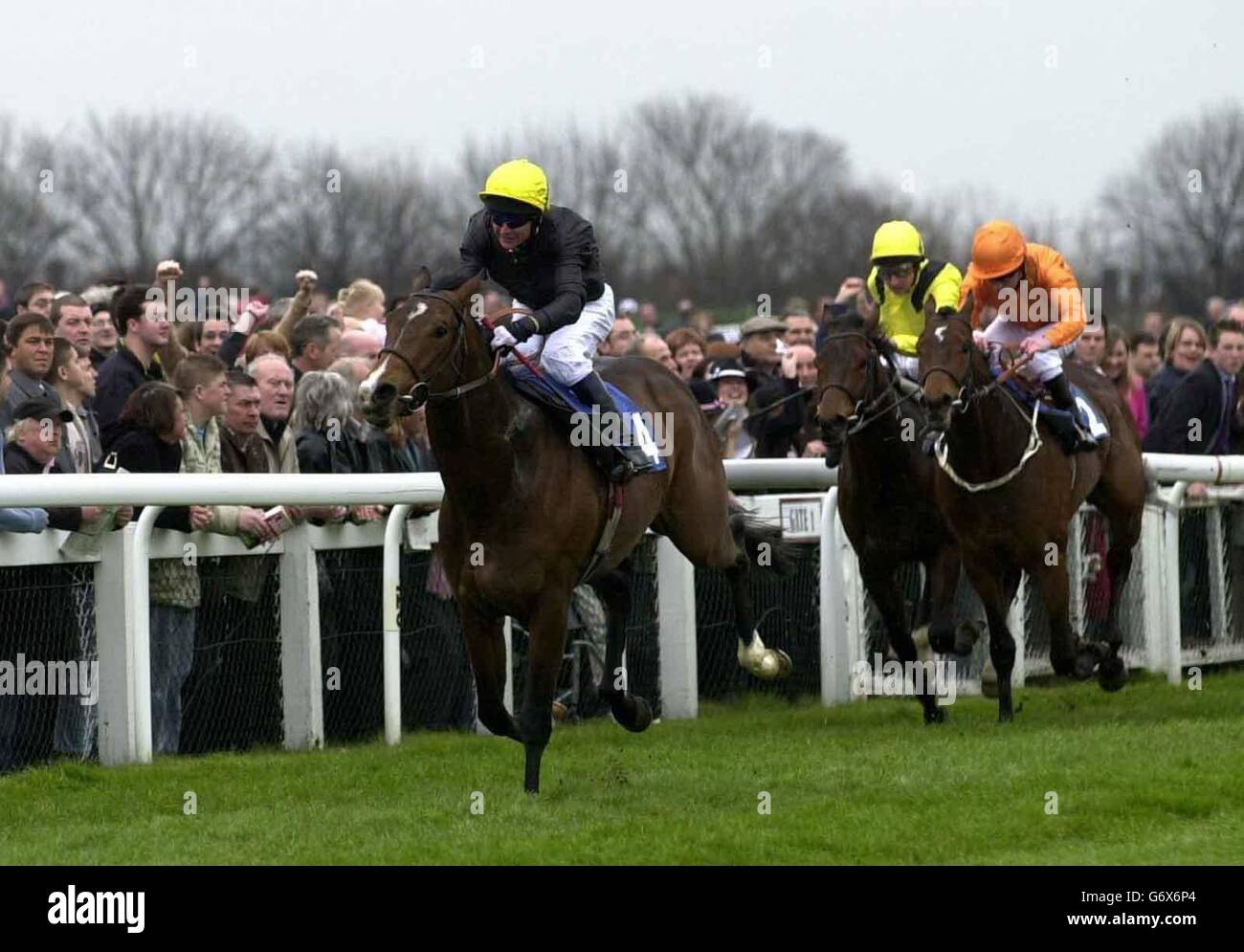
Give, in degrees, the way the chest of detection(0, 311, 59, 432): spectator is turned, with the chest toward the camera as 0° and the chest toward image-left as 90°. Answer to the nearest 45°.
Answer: approximately 315°

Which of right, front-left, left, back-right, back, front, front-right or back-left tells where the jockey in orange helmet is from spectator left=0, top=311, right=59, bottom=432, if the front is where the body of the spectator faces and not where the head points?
front-left

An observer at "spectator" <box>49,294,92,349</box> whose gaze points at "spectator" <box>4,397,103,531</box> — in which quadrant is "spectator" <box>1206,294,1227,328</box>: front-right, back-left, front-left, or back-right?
back-left

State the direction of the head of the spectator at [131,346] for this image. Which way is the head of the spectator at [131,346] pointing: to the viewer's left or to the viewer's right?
to the viewer's right

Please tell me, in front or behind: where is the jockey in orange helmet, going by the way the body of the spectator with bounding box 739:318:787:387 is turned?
in front

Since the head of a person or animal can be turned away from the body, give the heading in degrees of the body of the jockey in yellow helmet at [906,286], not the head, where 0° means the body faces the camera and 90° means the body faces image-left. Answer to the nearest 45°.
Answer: approximately 45°

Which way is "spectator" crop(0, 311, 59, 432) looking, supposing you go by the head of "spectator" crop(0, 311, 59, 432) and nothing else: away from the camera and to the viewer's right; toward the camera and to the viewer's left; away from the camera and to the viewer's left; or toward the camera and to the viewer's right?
toward the camera and to the viewer's right

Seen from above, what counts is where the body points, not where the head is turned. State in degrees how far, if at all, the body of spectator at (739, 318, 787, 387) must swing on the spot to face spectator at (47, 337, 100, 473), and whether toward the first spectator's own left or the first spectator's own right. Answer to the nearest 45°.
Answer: approximately 90° to the first spectator's own right

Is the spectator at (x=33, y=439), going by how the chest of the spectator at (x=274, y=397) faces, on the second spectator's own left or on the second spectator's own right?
on the second spectator's own right

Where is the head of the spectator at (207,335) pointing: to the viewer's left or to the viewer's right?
to the viewer's right
